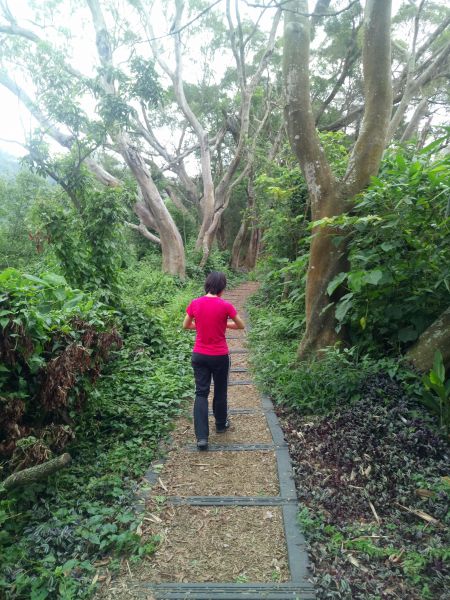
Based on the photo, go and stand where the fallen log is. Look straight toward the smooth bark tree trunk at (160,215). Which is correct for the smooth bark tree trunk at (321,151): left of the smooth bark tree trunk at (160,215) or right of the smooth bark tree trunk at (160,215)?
right

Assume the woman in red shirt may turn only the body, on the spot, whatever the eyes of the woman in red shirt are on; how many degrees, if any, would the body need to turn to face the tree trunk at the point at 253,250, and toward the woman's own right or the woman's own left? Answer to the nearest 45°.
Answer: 0° — they already face it

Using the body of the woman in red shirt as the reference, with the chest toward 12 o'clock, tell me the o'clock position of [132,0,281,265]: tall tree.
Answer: The tall tree is roughly at 12 o'clock from the woman in red shirt.

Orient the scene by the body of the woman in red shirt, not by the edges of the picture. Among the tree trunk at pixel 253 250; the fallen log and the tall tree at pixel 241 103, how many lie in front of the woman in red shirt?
2

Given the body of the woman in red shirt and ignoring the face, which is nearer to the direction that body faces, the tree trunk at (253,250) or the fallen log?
the tree trunk

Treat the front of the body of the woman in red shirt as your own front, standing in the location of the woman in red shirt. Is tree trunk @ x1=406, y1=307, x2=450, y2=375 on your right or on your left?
on your right

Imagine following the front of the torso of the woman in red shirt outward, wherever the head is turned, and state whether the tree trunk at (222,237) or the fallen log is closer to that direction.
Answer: the tree trunk

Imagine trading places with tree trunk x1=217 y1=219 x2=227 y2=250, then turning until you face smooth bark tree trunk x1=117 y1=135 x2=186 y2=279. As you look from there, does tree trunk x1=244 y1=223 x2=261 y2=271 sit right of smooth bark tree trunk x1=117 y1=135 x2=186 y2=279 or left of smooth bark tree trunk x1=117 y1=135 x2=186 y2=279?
left

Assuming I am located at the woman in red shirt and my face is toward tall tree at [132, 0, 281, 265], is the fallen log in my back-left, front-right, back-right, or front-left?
back-left

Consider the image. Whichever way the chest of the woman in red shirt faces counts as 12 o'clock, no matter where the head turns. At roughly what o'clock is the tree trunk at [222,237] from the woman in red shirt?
The tree trunk is roughly at 12 o'clock from the woman in red shirt.

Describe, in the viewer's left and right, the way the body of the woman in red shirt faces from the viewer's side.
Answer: facing away from the viewer
